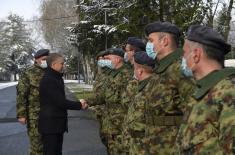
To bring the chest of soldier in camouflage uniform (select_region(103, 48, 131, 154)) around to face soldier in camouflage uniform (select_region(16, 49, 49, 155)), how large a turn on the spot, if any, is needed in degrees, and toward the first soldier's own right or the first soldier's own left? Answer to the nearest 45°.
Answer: approximately 45° to the first soldier's own right

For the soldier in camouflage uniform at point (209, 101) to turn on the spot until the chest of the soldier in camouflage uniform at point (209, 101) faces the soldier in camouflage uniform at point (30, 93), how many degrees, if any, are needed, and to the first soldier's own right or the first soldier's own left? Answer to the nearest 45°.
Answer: approximately 45° to the first soldier's own right

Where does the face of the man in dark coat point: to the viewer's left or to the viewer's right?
to the viewer's right

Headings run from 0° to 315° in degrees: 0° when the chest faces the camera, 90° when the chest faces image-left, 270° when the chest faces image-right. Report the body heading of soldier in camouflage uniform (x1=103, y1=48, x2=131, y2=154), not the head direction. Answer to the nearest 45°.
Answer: approximately 90°

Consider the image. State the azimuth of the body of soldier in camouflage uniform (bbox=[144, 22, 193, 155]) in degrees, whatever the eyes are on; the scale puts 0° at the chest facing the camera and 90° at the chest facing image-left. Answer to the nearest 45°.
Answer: approximately 90°

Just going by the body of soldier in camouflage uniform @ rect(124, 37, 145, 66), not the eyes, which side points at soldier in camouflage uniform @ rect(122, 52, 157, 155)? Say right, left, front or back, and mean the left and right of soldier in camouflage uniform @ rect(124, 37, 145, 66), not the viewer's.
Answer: left

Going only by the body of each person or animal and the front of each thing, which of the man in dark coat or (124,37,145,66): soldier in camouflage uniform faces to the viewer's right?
the man in dark coat

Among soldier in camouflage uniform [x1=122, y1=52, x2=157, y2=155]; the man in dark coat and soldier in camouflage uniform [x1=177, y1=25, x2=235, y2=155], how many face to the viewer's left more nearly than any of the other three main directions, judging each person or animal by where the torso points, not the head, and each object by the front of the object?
2

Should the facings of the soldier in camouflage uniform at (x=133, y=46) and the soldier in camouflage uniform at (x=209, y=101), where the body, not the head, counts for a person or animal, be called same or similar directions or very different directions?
same or similar directions

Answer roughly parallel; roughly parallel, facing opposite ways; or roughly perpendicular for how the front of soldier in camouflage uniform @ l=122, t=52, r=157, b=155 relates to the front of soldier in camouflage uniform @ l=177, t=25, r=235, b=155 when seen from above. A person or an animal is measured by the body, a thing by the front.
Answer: roughly parallel

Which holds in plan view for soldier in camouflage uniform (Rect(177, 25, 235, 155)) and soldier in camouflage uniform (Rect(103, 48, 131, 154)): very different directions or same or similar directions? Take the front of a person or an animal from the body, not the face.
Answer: same or similar directions

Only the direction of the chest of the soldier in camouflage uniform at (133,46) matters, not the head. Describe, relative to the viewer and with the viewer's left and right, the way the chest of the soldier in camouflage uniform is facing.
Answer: facing to the left of the viewer

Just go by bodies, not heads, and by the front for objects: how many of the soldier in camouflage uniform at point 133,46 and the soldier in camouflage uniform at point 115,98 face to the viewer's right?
0

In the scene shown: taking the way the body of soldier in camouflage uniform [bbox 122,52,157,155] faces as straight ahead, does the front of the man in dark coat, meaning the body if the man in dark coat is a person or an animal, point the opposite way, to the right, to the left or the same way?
the opposite way

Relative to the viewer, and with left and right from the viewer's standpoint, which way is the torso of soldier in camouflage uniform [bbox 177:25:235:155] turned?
facing to the left of the viewer
